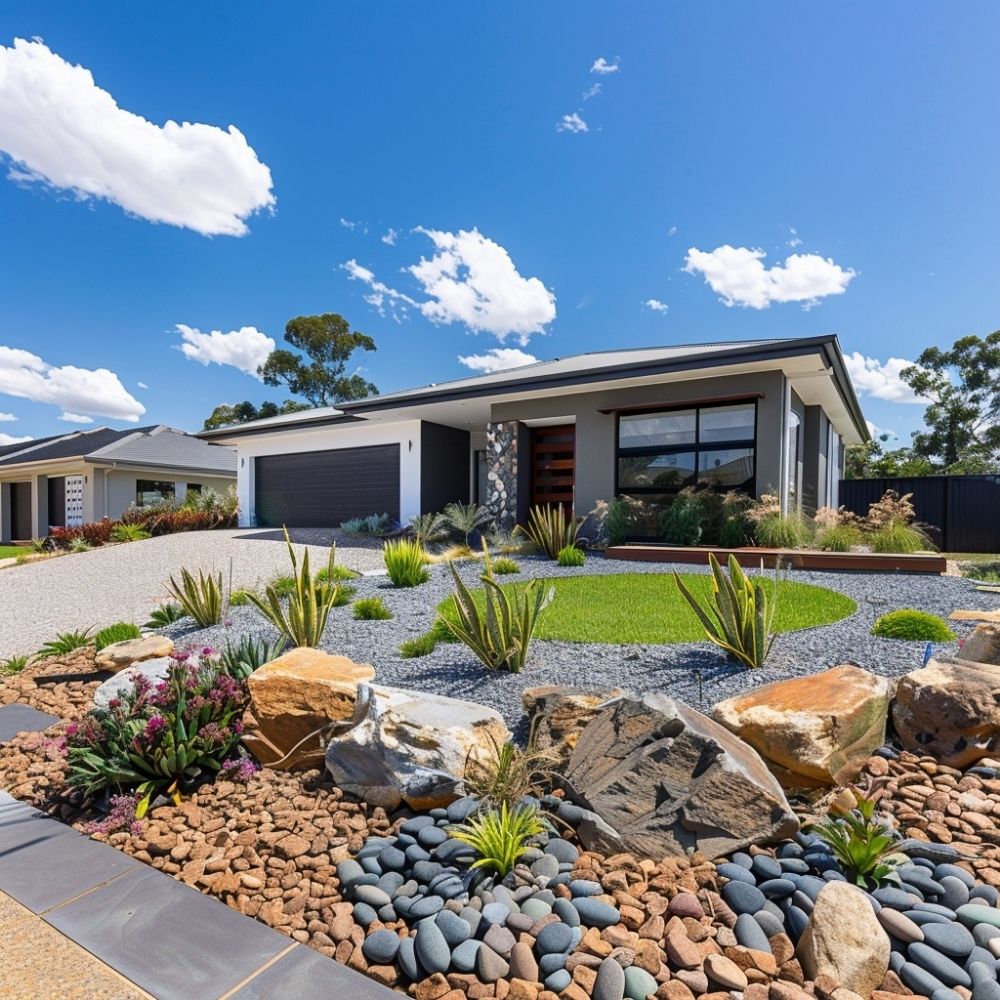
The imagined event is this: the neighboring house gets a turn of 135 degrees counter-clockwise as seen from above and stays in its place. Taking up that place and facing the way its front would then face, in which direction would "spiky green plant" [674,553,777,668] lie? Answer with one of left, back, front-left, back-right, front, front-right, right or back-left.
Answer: right

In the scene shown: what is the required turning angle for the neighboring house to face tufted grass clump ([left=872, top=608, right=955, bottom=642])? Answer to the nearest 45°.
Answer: approximately 45° to its left

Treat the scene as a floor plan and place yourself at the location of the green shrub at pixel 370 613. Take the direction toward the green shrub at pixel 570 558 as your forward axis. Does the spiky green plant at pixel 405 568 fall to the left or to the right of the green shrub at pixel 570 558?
left

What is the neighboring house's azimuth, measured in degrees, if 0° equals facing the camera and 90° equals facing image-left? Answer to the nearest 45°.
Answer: approximately 45°

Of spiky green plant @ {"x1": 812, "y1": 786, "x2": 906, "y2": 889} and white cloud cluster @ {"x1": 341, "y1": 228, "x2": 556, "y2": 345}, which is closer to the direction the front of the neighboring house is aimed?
the spiky green plant

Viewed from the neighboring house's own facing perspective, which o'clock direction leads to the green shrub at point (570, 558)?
The green shrub is roughly at 10 o'clock from the neighboring house.

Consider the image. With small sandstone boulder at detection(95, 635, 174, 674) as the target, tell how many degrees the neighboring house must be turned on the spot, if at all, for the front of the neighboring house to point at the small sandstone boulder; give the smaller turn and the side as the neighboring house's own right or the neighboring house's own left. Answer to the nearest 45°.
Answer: approximately 45° to the neighboring house's own left

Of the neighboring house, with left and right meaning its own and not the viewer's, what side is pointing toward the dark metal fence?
left

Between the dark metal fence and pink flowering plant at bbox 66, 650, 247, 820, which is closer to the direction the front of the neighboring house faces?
the pink flowering plant

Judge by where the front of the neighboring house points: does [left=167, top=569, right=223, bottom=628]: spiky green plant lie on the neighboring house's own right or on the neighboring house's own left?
on the neighboring house's own left

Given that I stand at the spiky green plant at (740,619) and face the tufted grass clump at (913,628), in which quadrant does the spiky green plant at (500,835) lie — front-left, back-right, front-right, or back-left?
back-right

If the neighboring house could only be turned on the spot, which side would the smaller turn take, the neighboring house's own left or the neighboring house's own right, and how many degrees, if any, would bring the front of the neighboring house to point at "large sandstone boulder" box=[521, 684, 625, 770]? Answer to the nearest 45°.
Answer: approximately 45° to the neighboring house's own left

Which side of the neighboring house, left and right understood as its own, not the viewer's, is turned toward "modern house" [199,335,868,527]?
left

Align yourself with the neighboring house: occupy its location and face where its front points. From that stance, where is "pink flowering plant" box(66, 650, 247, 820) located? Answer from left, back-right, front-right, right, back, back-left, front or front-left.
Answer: front-left

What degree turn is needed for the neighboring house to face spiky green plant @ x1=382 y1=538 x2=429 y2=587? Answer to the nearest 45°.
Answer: approximately 45° to its left

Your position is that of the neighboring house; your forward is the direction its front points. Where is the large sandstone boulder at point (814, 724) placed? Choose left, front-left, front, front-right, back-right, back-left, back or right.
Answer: front-left
